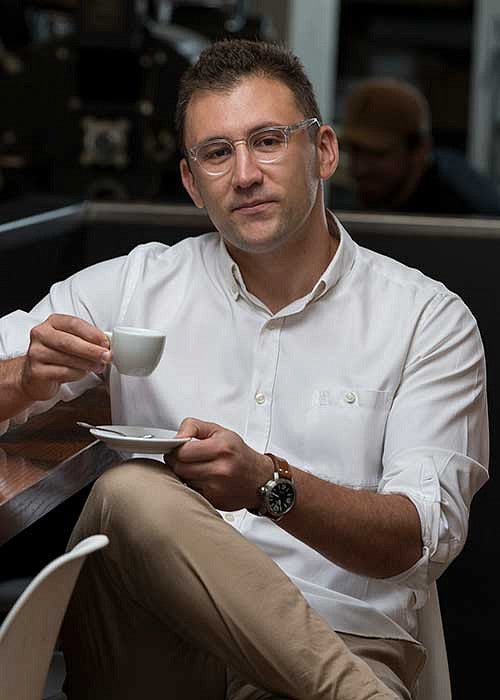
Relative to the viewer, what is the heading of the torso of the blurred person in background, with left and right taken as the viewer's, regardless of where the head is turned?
facing the viewer and to the left of the viewer

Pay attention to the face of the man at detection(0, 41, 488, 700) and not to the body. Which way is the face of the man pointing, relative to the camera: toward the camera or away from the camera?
toward the camera

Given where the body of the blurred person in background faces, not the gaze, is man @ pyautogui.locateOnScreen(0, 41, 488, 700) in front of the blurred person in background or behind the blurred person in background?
in front

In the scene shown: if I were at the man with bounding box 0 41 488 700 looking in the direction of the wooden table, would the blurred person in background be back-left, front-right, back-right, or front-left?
back-right

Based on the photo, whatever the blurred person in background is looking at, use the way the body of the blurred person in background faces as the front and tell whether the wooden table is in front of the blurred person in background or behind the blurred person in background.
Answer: in front

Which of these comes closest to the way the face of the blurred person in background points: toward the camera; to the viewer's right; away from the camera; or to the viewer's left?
toward the camera

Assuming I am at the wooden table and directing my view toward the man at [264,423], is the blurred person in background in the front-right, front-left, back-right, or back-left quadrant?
front-left
